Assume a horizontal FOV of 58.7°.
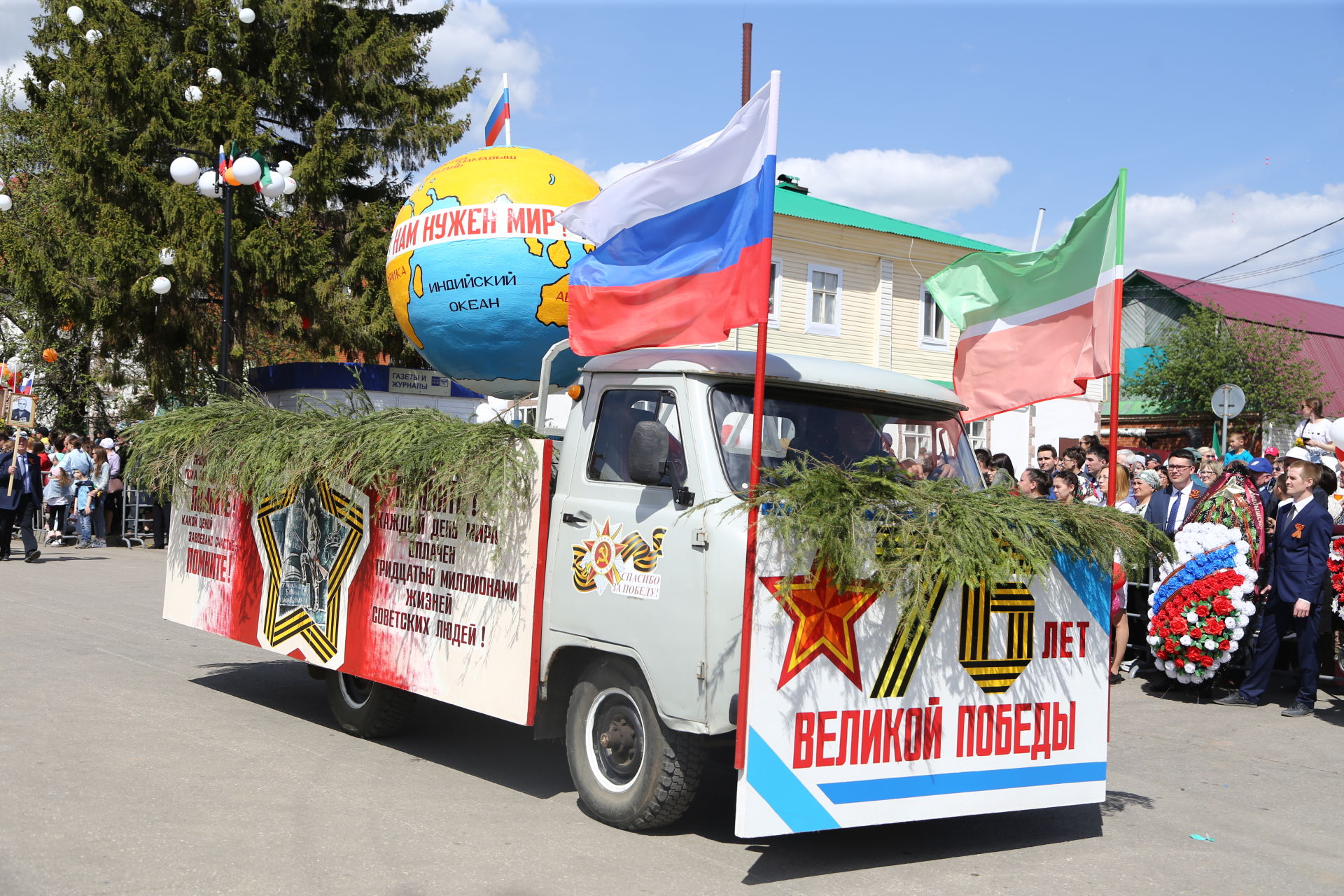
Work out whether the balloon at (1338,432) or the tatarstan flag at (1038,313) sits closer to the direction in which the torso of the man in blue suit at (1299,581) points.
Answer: the tatarstan flag

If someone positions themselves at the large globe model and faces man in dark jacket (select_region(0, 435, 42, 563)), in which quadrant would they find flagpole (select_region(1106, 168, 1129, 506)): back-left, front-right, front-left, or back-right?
back-right

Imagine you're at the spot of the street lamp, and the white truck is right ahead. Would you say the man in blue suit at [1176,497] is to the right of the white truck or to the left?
left

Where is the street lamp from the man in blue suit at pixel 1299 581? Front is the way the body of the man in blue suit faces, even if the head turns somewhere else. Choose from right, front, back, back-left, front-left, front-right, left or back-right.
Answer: front-right

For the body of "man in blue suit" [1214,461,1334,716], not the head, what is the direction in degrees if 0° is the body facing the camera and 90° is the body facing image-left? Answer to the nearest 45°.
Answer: approximately 45°

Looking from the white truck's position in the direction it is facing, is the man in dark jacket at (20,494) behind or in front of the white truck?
behind

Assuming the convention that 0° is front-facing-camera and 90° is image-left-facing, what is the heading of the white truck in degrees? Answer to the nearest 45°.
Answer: approximately 315°

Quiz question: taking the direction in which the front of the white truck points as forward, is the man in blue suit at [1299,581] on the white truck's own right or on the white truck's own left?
on the white truck's own left

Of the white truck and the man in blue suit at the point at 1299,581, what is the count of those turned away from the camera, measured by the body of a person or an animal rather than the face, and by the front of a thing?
0
